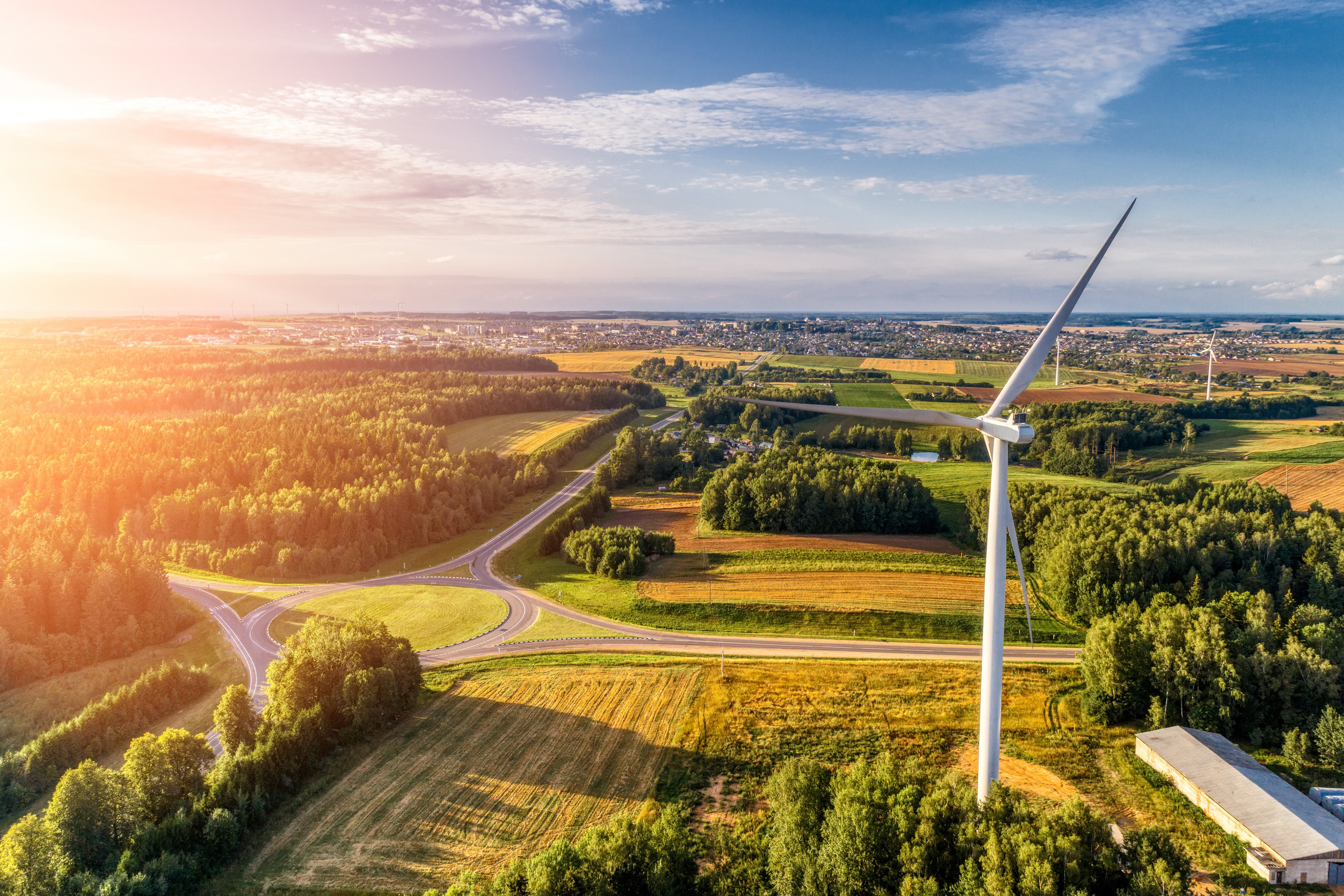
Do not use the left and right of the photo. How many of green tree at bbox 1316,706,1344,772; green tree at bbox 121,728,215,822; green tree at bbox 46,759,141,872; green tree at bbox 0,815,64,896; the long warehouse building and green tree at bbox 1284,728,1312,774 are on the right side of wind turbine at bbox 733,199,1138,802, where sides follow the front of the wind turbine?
3

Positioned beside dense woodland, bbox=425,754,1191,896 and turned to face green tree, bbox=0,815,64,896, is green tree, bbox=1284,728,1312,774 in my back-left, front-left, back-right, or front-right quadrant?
back-right

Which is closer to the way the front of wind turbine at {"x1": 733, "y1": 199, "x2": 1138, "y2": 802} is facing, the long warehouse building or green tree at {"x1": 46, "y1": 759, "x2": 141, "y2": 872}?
the green tree

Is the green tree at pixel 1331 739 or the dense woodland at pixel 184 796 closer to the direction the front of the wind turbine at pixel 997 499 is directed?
the dense woodland
